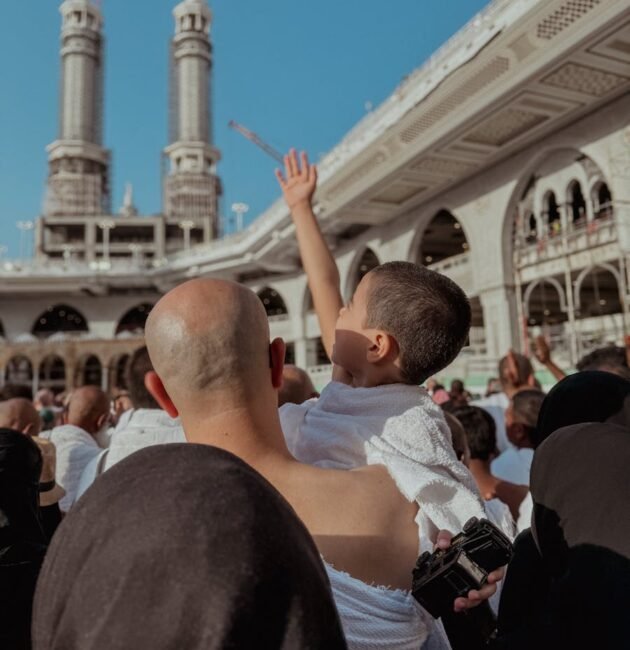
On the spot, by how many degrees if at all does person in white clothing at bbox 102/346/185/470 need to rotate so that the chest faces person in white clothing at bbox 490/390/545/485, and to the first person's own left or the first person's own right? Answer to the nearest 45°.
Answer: approximately 90° to the first person's own right

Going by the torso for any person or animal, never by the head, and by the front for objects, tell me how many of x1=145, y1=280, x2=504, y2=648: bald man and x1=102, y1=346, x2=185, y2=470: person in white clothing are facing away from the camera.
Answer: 2

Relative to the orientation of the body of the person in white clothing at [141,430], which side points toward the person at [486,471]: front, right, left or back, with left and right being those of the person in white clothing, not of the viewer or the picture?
right

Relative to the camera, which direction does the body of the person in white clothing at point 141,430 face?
away from the camera

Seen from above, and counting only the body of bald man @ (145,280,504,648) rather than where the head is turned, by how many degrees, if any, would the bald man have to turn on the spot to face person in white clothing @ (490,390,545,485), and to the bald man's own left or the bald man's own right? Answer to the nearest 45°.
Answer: approximately 45° to the bald man's own right

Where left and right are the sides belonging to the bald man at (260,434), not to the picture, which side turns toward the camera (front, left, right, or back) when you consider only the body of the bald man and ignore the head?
back

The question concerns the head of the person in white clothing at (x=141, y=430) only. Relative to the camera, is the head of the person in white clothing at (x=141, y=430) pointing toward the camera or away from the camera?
away from the camera

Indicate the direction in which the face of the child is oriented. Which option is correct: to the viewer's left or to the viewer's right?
to the viewer's left

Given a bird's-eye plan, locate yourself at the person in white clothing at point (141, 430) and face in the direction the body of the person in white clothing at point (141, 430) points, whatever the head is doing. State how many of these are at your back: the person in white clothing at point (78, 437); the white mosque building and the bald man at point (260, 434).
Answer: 1
